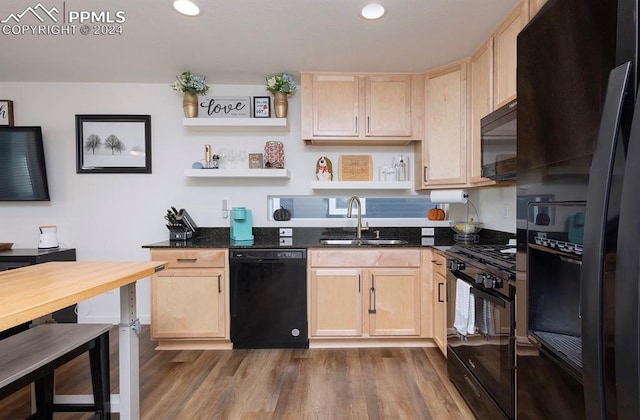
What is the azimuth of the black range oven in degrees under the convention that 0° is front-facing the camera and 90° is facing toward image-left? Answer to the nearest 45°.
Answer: approximately 45°

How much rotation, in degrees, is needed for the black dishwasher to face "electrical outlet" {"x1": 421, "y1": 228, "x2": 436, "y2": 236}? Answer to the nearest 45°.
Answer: approximately 90° to its left

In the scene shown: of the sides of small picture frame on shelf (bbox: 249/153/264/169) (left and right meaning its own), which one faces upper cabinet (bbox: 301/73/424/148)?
left

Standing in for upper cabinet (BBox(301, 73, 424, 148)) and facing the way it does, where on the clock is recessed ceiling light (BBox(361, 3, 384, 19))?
The recessed ceiling light is roughly at 12 o'clock from the upper cabinet.

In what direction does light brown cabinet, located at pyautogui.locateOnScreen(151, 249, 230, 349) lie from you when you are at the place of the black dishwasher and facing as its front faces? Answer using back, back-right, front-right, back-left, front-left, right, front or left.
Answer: right

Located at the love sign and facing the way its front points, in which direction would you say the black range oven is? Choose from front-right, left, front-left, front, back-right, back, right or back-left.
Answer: front-left

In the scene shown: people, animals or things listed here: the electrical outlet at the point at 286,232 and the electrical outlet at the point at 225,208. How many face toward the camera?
2
